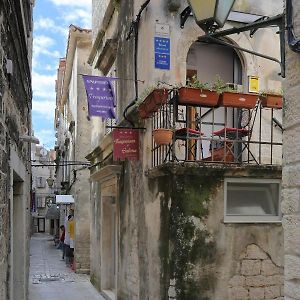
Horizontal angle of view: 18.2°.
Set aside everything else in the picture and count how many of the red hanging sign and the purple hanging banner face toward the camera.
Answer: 2

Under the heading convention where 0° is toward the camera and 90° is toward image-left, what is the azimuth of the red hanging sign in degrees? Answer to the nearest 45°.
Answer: approximately 0°

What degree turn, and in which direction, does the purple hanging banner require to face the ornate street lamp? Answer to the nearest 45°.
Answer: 0° — it already faces it

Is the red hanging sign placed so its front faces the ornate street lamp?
yes

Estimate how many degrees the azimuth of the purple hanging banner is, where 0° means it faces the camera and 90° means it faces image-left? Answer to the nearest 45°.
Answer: approximately 0°
